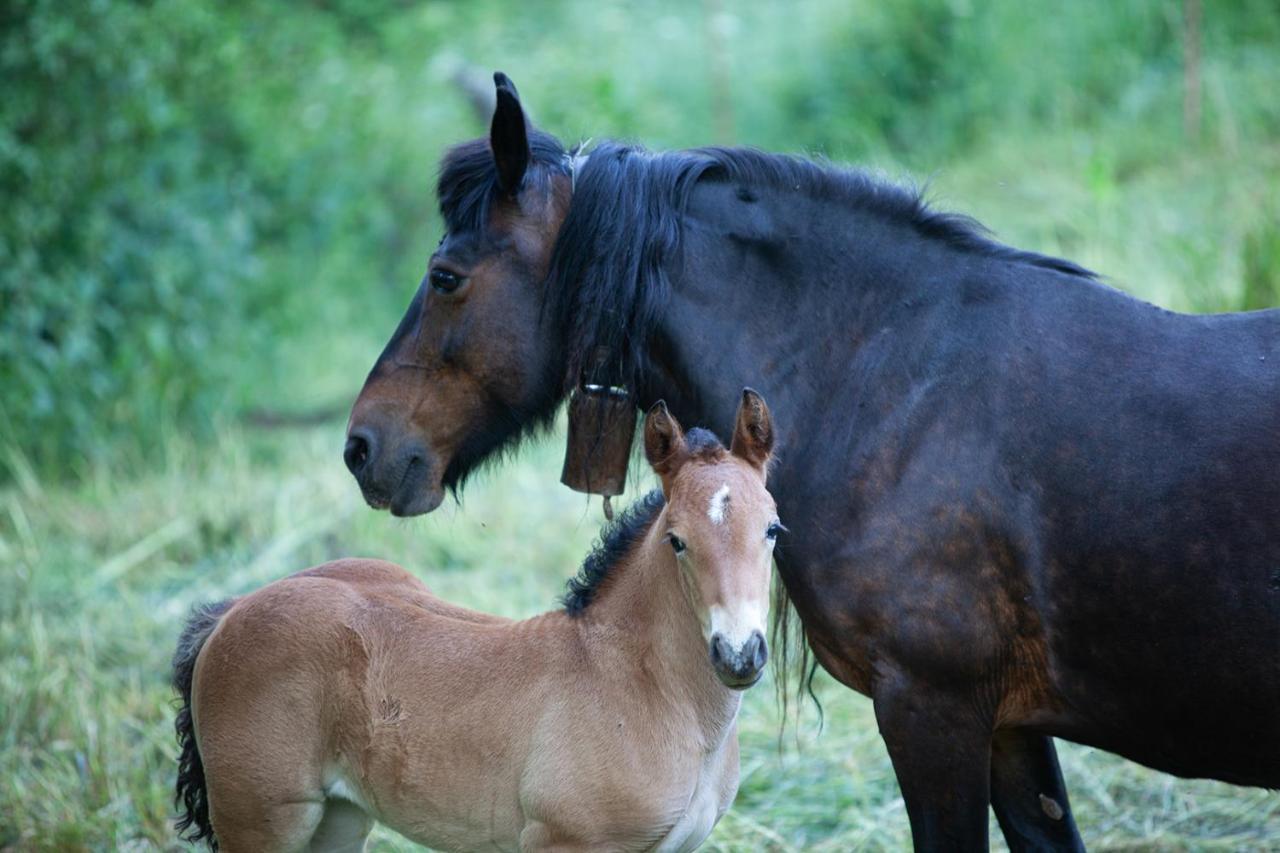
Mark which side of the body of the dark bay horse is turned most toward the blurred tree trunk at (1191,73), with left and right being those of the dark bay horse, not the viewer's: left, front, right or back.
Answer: right

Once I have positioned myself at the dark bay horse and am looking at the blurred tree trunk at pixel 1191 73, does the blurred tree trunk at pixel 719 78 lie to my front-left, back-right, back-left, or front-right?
front-left

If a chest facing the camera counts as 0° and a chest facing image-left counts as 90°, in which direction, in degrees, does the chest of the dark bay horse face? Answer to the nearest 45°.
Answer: approximately 90°

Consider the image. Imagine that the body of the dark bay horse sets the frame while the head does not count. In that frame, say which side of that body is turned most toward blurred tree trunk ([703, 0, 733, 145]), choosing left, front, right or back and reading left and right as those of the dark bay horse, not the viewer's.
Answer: right
